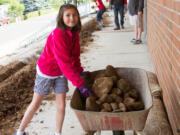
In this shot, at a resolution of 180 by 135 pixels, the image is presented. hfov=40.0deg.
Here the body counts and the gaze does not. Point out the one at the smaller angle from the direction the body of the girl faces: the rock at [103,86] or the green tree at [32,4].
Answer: the rock

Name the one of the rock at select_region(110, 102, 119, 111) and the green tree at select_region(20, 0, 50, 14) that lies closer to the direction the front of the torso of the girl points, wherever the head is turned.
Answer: the rock

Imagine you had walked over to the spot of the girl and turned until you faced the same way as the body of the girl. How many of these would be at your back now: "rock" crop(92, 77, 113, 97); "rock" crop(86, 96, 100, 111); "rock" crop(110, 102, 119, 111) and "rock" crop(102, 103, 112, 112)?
0

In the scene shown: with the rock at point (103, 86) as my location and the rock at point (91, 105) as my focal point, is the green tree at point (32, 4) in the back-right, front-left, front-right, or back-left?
back-right

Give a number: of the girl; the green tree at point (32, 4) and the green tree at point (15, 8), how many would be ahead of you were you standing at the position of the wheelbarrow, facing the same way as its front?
0

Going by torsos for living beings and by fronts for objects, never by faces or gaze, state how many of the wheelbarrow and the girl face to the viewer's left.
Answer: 0

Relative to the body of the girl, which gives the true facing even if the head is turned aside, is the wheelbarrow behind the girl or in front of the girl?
in front

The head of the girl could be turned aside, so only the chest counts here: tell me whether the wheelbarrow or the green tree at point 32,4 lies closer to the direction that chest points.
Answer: the wheelbarrow

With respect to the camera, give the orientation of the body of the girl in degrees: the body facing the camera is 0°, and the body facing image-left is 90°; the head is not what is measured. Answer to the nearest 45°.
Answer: approximately 315°

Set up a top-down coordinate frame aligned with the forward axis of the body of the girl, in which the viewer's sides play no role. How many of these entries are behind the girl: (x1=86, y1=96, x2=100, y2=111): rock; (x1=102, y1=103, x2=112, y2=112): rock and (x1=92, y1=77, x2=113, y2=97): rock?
0

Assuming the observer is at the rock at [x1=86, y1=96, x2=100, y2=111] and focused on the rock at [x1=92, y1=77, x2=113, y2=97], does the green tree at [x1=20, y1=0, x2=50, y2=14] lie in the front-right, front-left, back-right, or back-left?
front-left

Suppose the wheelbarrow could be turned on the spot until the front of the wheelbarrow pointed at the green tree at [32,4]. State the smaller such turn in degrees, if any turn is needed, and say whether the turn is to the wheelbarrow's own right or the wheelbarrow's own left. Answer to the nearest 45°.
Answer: approximately 180°
